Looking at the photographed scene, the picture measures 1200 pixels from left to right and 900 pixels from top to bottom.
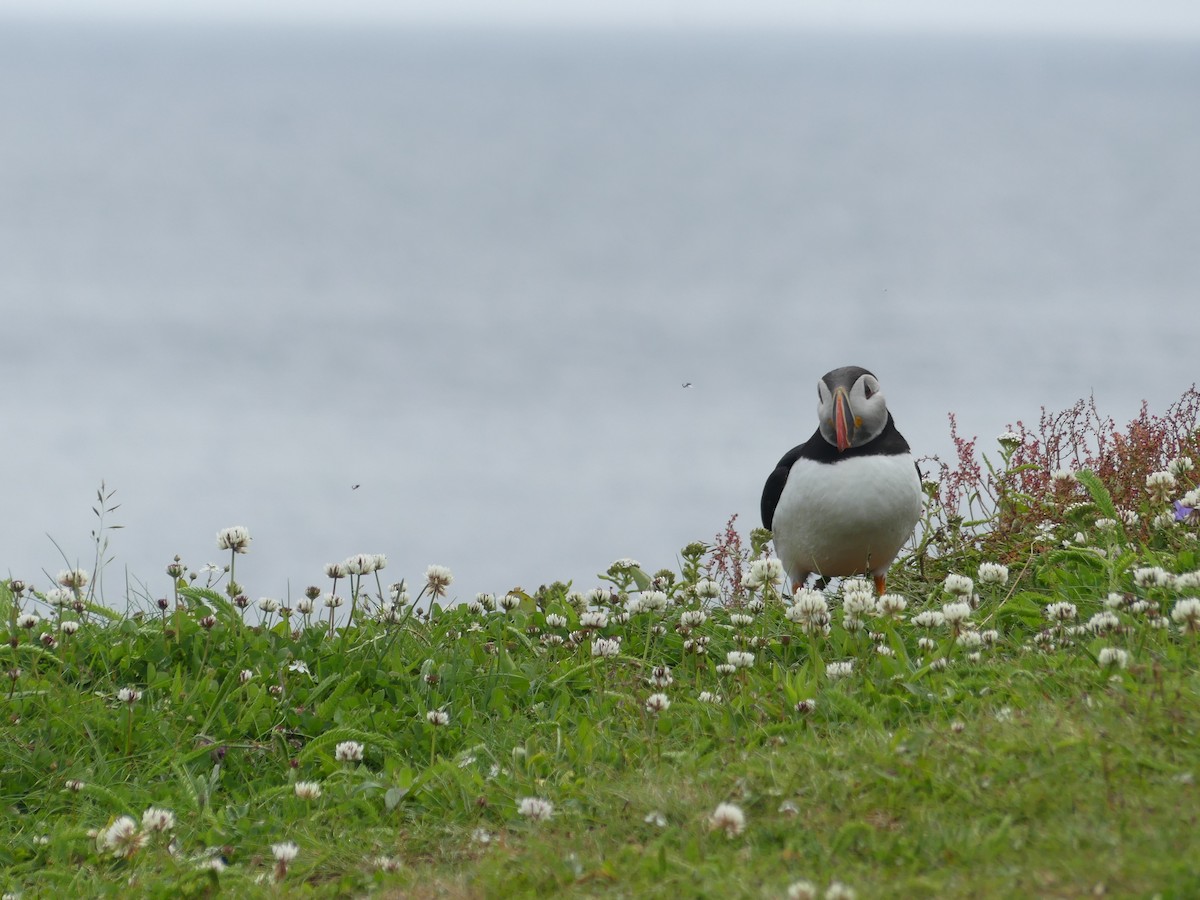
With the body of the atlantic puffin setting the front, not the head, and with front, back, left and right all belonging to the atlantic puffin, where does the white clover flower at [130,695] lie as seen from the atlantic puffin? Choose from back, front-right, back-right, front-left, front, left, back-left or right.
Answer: front-right

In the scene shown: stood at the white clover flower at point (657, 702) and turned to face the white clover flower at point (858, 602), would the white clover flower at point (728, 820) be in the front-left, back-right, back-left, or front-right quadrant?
back-right

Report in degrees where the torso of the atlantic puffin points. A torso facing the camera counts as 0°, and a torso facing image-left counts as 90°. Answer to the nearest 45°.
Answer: approximately 0°

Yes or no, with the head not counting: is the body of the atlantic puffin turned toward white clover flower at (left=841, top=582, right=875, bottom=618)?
yes

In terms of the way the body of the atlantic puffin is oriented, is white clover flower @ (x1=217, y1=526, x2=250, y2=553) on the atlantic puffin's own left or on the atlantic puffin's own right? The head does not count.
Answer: on the atlantic puffin's own right
